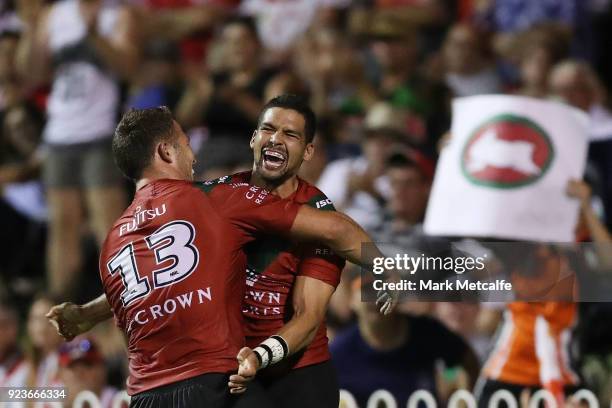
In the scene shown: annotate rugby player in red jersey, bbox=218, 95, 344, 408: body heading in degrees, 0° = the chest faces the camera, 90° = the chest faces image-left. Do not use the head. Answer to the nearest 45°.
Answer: approximately 45°

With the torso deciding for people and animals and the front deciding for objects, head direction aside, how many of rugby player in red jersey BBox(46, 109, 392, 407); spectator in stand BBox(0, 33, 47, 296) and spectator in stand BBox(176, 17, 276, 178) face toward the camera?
2

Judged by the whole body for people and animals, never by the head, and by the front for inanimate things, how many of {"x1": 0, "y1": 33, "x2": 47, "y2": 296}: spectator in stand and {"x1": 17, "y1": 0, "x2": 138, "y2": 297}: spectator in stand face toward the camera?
2

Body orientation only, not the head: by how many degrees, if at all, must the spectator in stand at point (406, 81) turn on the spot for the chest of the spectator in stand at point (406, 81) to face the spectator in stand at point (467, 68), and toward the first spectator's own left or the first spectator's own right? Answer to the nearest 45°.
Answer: approximately 135° to the first spectator's own left

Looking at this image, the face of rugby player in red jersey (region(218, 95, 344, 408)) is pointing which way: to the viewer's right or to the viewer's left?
to the viewer's left

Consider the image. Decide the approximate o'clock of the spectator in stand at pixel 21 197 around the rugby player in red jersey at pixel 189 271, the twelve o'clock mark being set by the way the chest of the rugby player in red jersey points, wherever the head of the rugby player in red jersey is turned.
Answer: The spectator in stand is roughly at 10 o'clock from the rugby player in red jersey.

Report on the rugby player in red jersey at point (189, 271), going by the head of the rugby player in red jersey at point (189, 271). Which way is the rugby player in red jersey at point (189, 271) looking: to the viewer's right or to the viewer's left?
to the viewer's right

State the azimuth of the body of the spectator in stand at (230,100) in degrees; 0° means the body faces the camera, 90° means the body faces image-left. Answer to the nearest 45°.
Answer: approximately 0°
